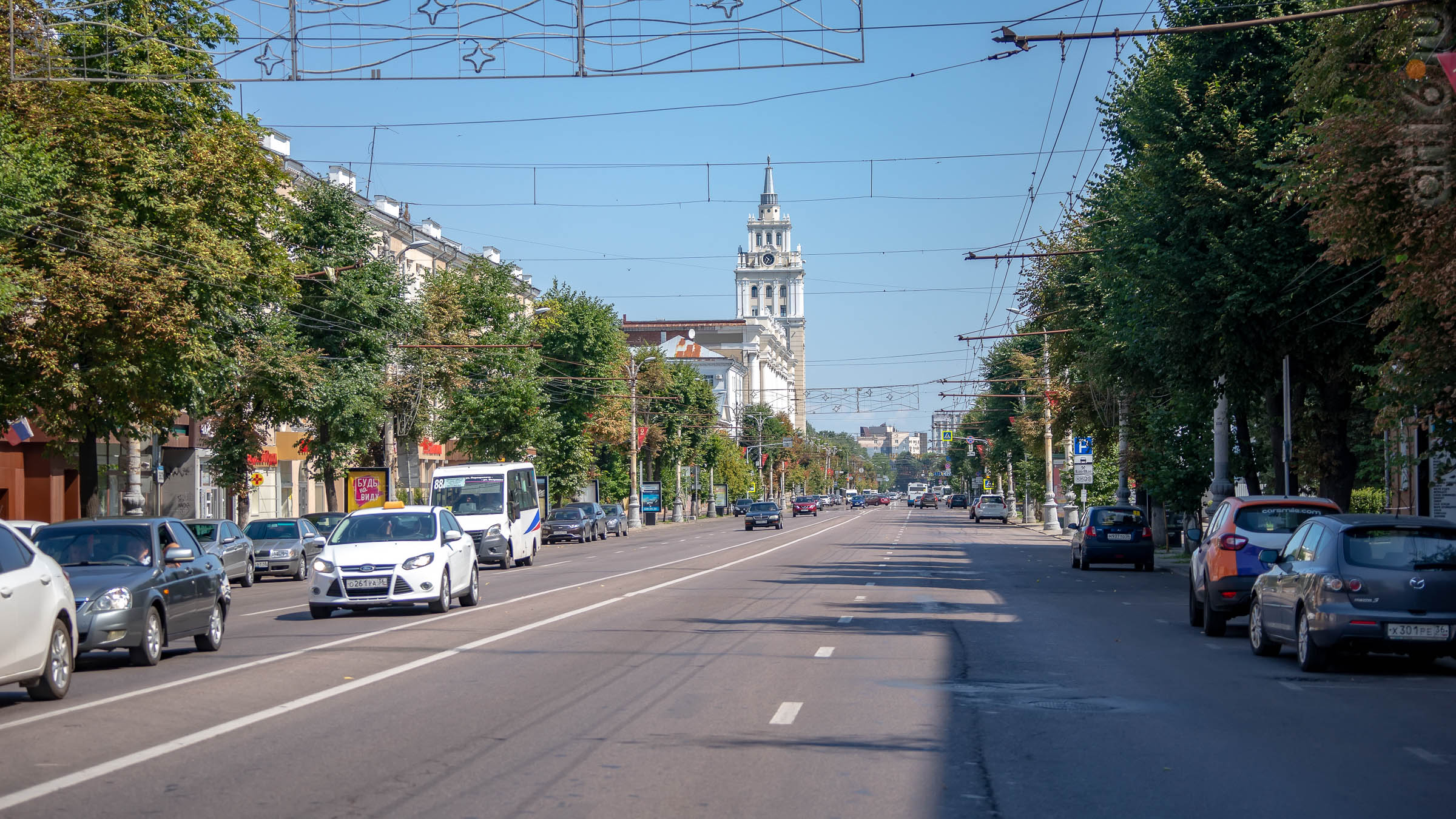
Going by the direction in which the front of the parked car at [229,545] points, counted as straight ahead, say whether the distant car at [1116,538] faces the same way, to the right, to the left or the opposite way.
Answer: the opposite way

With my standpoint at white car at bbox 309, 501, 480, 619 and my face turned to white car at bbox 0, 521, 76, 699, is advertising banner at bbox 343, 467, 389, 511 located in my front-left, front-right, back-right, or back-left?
back-right

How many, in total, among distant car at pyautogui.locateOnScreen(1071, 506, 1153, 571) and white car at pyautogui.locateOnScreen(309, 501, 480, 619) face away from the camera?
1

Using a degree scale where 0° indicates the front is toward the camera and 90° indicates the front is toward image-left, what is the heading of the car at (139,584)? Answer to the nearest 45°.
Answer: approximately 45°

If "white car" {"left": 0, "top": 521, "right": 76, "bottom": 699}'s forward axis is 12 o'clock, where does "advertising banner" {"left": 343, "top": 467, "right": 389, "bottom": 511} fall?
The advertising banner is roughly at 5 o'clock from the white car.

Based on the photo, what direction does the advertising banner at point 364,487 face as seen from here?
toward the camera

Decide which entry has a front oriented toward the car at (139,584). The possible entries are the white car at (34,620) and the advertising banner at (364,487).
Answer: the advertising banner

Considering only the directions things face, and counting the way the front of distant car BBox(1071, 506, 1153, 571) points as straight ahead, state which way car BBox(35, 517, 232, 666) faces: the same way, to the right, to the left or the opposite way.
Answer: the opposite way

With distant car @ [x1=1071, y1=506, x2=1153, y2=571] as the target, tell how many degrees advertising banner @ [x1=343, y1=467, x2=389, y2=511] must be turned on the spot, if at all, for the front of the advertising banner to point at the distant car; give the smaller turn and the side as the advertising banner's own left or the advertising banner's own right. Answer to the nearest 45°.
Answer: approximately 45° to the advertising banner's own left

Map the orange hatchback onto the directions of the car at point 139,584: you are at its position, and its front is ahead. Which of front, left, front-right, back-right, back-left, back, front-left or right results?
back-left

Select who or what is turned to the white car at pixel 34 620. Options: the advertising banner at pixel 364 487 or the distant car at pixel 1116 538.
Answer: the advertising banner

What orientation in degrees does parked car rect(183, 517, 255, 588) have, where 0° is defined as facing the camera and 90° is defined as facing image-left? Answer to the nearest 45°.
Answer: approximately 45°

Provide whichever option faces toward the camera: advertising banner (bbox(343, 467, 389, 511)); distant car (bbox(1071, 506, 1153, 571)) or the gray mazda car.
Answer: the advertising banner

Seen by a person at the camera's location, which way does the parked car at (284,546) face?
facing the viewer and to the left of the viewer

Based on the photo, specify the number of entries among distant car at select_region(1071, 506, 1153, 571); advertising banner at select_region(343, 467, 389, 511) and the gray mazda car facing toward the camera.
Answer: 1

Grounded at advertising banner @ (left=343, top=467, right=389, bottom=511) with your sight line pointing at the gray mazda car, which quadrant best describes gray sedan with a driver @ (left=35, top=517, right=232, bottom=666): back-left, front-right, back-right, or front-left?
front-right

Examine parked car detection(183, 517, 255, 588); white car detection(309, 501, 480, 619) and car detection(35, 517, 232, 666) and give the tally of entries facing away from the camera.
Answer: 0

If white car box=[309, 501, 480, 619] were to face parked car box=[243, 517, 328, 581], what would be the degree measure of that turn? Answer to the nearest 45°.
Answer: approximately 135° to its right
